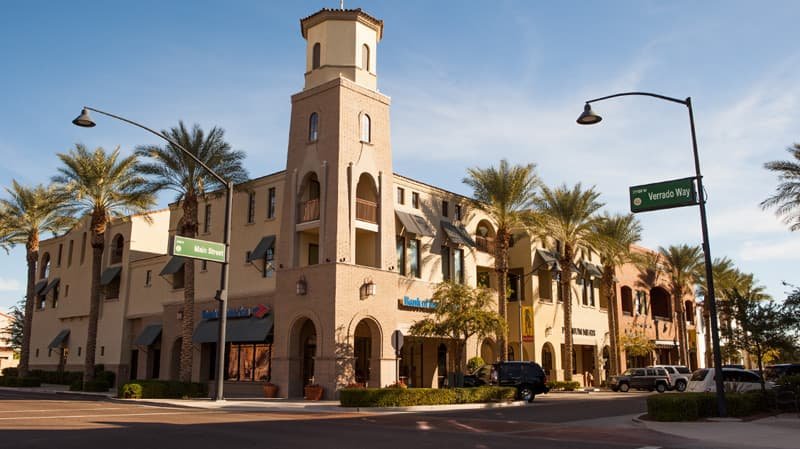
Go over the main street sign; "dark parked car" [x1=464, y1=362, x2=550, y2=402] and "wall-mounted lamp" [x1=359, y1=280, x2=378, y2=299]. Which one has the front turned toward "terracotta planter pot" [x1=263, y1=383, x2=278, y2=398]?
the dark parked car

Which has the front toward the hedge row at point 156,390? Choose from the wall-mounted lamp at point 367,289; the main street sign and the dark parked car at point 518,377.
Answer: the dark parked car

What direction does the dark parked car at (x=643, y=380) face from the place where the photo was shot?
facing to the left of the viewer

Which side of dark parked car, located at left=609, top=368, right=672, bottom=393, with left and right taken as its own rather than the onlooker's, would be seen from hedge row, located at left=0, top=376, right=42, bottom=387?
front

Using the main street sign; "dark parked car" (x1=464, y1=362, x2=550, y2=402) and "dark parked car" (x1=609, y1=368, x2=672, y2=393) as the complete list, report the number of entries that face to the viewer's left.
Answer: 2

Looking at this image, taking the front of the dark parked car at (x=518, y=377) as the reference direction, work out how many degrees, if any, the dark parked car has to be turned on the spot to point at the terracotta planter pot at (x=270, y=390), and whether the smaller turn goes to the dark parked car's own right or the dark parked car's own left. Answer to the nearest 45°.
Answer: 0° — it already faces it

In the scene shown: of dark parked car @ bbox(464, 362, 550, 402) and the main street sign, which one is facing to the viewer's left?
the dark parked car

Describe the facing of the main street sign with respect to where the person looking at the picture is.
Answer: facing the viewer and to the right of the viewer

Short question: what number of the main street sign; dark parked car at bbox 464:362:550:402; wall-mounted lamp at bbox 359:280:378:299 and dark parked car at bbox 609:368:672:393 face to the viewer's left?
2

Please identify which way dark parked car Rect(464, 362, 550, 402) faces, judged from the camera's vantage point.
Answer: facing to the left of the viewer

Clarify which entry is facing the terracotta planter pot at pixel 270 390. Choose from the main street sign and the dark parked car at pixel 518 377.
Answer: the dark parked car

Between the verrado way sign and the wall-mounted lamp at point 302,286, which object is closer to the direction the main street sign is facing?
the verrado way sign
